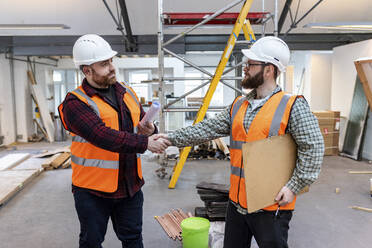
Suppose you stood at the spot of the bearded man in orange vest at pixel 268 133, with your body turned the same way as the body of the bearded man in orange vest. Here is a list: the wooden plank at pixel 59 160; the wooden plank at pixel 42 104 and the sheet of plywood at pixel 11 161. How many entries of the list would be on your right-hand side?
3

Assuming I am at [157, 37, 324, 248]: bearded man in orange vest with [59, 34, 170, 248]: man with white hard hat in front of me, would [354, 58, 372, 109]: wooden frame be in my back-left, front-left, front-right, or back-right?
back-right

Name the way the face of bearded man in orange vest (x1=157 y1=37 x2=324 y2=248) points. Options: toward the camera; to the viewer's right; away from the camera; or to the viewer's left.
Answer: to the viewer's left

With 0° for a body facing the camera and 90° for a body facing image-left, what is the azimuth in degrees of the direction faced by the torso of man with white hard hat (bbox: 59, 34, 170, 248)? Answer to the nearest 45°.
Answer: approximately 315°

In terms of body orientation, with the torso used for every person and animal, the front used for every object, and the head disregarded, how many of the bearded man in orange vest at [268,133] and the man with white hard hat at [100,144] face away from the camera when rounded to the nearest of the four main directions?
0

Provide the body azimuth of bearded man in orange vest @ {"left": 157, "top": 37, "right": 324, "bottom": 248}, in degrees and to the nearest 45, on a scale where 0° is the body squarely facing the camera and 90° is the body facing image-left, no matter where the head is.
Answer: approximately 45°

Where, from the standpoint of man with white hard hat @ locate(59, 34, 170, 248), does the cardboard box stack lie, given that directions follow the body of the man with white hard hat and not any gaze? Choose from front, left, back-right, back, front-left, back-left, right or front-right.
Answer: left

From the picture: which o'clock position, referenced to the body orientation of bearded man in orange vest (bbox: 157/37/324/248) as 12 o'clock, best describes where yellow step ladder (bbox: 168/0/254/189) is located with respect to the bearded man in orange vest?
The yellow step ladder is roughly at 4 o'clock from the bearded man in orange vest.

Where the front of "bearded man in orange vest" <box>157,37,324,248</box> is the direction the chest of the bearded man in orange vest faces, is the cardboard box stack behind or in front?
behind

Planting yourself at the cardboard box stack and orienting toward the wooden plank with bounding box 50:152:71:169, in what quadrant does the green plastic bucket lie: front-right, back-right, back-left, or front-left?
front-left

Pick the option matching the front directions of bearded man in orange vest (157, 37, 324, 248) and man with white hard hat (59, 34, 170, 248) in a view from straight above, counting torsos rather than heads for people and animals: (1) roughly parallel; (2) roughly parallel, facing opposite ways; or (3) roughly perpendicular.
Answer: roughly perpendicular
